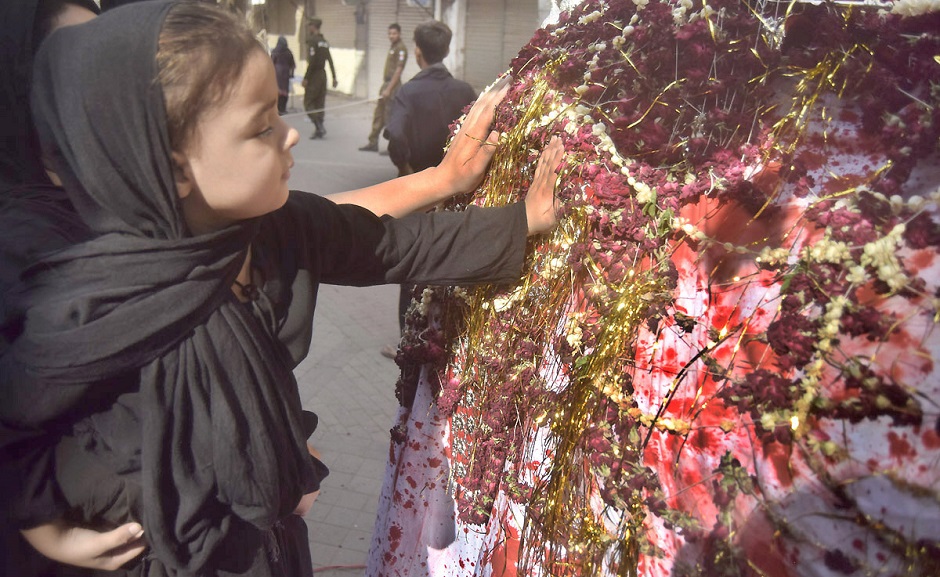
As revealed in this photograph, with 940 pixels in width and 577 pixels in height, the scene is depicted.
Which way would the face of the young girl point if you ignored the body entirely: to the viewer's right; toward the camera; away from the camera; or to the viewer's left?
to the viewer's right

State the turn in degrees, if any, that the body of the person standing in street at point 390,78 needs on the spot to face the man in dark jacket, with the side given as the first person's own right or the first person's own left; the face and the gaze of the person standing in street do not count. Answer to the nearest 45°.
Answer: approximately 45° to the first person's own left

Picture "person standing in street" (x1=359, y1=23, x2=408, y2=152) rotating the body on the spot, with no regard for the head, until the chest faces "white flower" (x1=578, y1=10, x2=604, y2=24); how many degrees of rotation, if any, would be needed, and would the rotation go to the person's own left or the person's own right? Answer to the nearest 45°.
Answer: approximately 45° to the person's own left

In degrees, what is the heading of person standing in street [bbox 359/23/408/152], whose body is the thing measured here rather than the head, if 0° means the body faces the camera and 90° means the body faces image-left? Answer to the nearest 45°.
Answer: approximately 45°
